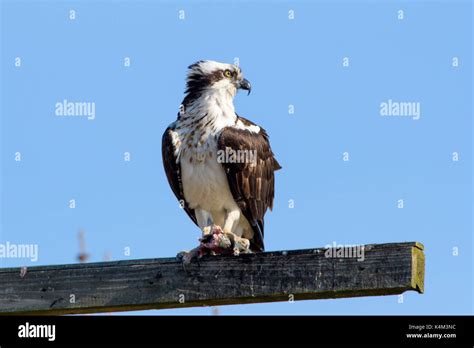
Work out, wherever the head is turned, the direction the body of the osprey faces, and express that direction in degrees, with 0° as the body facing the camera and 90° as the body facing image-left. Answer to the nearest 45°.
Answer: approximately 45°
